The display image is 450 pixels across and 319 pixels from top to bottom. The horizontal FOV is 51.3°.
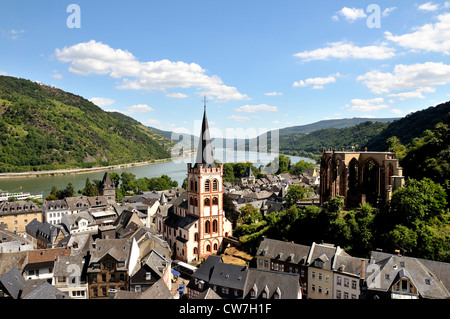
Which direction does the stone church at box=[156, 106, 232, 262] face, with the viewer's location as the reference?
facing the viewer and to the right of the viewer

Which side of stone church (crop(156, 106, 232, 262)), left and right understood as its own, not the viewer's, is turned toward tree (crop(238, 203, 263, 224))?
left

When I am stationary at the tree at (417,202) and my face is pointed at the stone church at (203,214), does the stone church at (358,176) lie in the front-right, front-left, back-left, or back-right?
front-right
